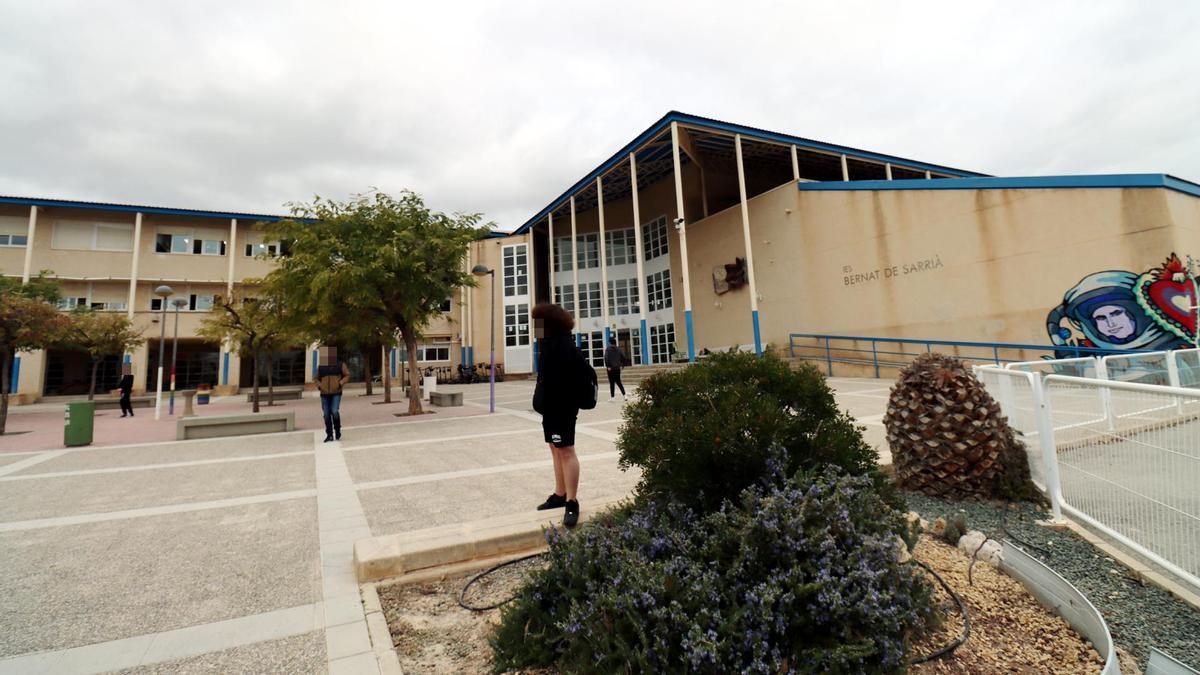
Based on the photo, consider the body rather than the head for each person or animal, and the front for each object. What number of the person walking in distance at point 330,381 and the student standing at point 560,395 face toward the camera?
1

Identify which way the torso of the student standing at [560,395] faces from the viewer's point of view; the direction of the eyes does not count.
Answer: to the viewer's left

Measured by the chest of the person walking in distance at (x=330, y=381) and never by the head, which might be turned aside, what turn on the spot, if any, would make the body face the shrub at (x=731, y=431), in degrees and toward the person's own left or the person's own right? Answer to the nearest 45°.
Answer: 0° — they already face it

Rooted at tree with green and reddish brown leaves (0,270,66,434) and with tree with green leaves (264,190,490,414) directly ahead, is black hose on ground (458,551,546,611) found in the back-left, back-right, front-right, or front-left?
front-right

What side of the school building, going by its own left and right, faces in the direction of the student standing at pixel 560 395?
front

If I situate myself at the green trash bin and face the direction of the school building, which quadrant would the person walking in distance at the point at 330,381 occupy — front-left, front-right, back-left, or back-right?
front-right

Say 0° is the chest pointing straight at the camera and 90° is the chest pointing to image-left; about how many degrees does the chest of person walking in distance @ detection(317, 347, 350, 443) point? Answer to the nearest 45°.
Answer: approximately 0°

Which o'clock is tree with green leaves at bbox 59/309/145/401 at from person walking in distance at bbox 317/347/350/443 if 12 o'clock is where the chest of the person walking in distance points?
The tree with green leaves is roughly at 5 o'clock from the person walking in distance.

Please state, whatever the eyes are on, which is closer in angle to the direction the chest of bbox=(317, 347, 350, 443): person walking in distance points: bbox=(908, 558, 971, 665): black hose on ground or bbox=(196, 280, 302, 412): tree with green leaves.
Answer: the black hose on ground

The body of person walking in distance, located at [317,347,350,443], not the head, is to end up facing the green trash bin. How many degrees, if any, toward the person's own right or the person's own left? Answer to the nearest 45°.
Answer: approximately 135° to the person's own right
